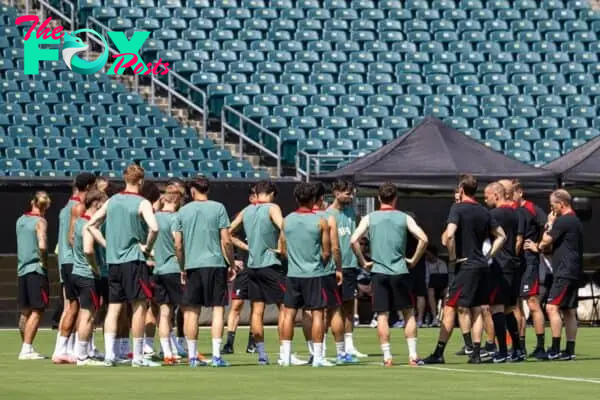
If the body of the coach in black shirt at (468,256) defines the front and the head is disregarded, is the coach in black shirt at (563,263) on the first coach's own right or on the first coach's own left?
on the first coach's own right

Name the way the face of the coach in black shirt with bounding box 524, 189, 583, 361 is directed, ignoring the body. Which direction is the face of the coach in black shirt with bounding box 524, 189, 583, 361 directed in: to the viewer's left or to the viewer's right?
to the viewer's left

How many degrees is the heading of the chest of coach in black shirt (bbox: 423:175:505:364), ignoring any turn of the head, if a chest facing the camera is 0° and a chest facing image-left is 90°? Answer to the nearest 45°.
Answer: approximately 135°

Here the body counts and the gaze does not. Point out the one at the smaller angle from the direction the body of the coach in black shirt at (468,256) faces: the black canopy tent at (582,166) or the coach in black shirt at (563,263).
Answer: the black canopy tent

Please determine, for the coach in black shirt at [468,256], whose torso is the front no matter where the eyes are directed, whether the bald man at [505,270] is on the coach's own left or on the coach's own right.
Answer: on the coach's own right
